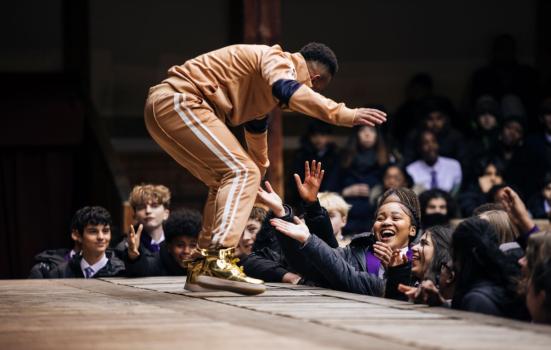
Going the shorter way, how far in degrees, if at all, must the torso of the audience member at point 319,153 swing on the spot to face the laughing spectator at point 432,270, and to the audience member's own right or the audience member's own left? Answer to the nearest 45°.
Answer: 0° — they already face them

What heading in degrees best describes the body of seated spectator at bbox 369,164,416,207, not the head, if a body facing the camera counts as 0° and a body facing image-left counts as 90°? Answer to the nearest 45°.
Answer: approximately 45°

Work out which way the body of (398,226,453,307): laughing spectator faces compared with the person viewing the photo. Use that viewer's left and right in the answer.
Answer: facing to the left of the viewer

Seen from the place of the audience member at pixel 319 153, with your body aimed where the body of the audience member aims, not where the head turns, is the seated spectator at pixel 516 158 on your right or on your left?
on your left

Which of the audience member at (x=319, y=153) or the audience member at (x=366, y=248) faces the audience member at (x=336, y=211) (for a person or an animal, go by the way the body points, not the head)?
the audience member at (x=319, y=153)

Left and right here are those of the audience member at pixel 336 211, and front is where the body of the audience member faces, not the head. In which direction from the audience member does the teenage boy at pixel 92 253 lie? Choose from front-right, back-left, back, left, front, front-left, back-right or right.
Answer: front-right

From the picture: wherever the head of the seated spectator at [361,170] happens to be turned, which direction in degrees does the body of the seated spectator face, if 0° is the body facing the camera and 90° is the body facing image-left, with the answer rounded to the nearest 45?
approximately 0°

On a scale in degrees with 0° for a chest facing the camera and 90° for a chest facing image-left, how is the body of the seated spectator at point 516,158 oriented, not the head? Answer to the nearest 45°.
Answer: approximately 45°

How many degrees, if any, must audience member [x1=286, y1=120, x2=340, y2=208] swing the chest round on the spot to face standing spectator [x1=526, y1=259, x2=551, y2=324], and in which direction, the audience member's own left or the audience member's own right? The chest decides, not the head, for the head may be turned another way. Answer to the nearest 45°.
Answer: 0° — they already face them

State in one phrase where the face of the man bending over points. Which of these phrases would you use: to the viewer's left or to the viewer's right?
to the viewer's right
